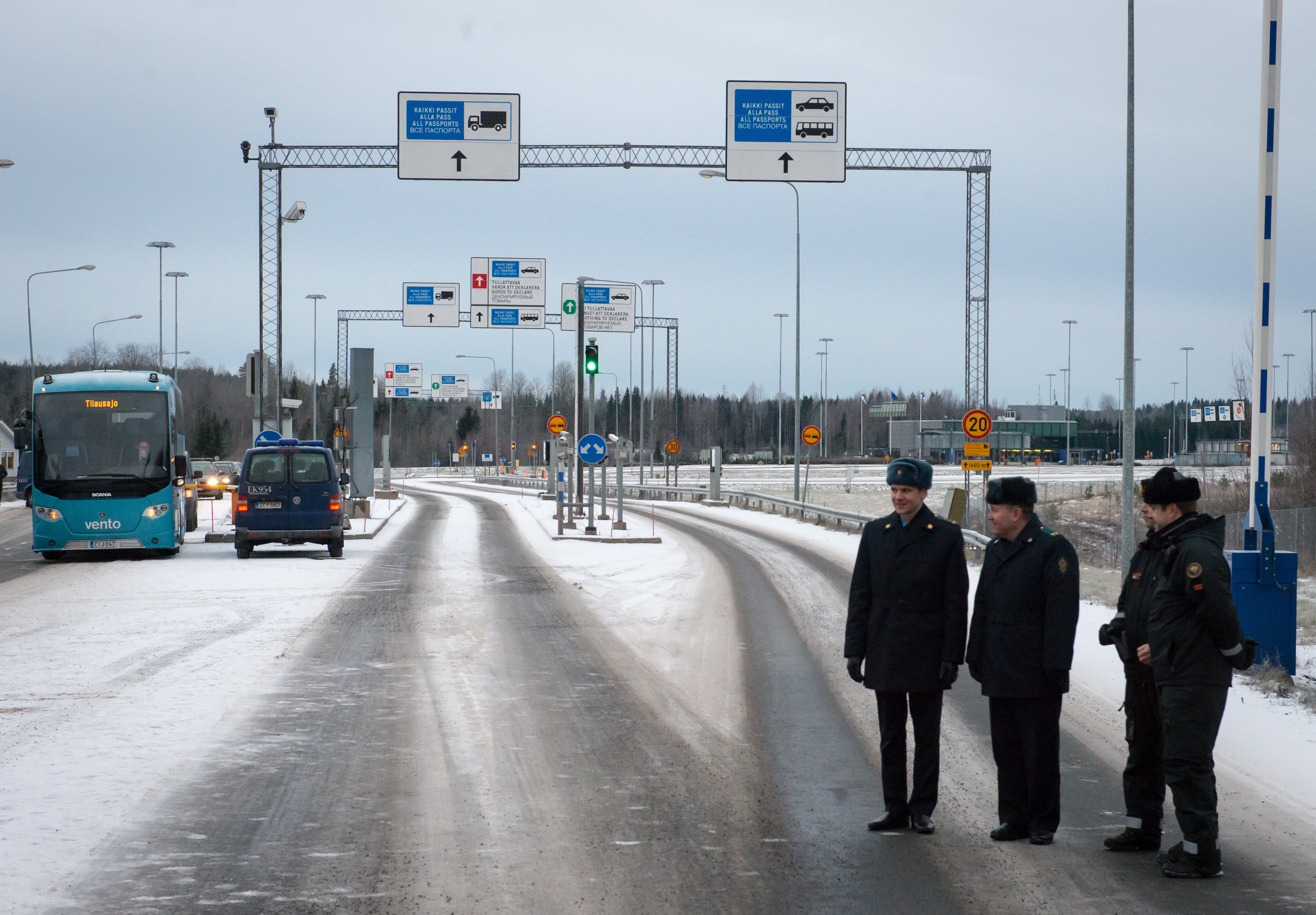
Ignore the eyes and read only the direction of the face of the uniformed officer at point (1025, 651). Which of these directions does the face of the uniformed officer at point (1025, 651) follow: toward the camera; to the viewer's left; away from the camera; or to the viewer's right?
to the viewer's left

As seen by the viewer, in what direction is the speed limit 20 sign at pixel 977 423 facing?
toward the camera

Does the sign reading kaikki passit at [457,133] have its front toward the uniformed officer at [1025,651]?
yes

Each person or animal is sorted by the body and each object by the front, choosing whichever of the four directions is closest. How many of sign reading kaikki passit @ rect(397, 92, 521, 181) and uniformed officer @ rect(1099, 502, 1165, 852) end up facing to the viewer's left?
1

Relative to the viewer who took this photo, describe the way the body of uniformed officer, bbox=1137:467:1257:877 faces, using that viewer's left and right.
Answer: facing to the left of the viewer

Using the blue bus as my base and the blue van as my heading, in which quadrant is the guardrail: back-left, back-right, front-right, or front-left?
front-left

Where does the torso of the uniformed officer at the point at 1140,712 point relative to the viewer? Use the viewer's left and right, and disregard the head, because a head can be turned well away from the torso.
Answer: facing to the left of the viewer

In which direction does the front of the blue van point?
away from the camera

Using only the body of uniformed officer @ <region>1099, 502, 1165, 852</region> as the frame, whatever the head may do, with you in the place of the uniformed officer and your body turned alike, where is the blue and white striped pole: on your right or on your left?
on your right

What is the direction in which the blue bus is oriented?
toward the camera

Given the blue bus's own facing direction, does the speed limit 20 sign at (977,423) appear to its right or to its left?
on its left

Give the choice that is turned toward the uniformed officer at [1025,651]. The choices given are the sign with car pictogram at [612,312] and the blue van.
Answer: the sign with car pictogram

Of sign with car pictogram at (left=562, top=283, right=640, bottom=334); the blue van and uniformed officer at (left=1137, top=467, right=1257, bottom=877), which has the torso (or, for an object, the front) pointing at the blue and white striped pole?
the sign with car pictogram

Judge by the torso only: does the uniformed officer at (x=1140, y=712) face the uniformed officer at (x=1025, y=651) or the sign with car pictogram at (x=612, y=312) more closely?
the uniformed officer

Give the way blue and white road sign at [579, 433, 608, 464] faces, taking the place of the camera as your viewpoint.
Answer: facing the viewer

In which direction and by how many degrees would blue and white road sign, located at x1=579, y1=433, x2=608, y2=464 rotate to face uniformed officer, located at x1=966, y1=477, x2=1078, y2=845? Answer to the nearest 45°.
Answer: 0° — it already faces them

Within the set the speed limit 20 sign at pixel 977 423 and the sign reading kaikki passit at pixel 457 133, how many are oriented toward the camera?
2
